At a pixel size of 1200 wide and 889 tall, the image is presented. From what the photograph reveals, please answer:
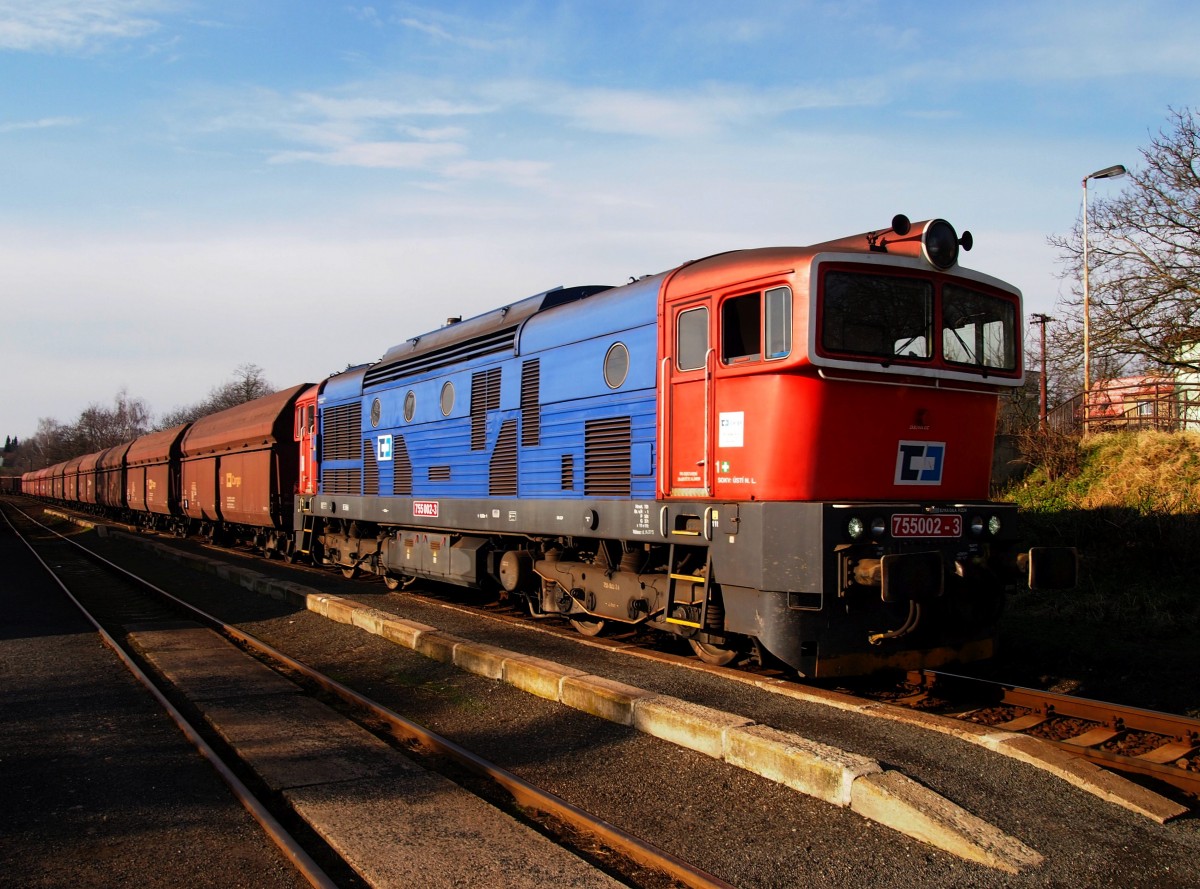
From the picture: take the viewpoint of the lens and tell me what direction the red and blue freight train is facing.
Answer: facing the viewer and to the right of the viewer

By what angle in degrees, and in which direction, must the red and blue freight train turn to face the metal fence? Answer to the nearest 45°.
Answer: approximately 90° to its left

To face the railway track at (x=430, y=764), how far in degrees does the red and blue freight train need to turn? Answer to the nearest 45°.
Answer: approximately 90° to its right

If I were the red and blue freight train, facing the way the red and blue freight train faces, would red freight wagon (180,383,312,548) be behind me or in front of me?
behind

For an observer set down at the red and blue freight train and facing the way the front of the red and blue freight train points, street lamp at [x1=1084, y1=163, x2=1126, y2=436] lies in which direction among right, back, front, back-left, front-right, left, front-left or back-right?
left
